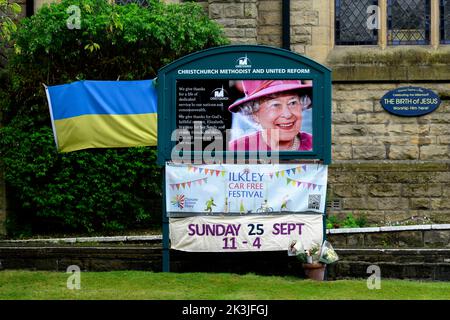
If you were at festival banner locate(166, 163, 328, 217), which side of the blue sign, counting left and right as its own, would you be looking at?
front

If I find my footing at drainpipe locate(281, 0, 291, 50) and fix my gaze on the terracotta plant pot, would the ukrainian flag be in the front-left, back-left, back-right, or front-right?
front-right

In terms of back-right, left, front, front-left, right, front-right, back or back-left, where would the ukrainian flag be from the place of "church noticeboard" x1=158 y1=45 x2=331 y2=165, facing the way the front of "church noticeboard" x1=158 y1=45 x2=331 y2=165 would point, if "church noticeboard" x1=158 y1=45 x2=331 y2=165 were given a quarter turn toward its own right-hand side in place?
front-right

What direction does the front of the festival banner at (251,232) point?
toward the camera

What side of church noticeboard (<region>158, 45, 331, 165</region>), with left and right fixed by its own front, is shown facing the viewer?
front

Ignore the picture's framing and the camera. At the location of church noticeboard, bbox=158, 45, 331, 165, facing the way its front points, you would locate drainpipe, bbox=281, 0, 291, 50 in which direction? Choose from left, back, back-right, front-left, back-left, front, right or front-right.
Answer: back

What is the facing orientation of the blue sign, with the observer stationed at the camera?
facing the viewer

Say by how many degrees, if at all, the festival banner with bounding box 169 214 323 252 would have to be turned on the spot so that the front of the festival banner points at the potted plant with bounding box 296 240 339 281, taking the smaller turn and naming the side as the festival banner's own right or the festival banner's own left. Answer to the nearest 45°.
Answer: approximately 90° to the festival banner's own left

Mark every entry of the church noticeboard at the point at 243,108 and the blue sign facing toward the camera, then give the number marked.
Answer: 2

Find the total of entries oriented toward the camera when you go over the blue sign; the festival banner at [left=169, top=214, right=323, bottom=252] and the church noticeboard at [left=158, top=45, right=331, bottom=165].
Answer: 3
